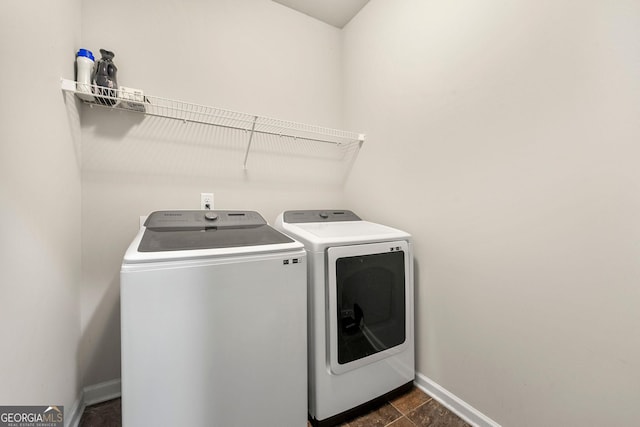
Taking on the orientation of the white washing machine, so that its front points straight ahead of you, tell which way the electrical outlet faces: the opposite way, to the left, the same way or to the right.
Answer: the same way

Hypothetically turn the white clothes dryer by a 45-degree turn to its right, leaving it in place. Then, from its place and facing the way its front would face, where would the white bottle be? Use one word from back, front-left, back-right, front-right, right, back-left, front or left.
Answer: right

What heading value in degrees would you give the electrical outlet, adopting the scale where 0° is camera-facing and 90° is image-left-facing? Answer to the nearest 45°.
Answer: approximately 0°

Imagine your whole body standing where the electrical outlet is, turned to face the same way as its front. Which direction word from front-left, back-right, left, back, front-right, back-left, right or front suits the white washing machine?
front

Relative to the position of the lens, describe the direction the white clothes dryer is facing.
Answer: facing the viewer and to the right of the viewer

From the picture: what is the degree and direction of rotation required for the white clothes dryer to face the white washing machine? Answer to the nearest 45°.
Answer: approximately 90° to its right

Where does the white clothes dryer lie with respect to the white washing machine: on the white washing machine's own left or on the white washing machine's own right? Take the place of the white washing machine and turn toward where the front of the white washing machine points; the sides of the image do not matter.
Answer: on the white washing machine's own left

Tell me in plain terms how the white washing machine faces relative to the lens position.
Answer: facing the viewer

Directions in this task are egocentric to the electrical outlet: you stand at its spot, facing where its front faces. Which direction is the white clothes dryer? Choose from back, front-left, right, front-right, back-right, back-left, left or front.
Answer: front-left

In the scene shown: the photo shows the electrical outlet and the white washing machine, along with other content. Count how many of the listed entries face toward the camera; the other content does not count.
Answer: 2

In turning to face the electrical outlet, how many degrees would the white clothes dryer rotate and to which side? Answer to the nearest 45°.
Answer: approximately 135° to its right

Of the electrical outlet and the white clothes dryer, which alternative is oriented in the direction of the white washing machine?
the electrical outlet

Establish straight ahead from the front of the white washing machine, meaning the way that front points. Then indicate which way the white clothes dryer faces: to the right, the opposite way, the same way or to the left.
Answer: the same way
